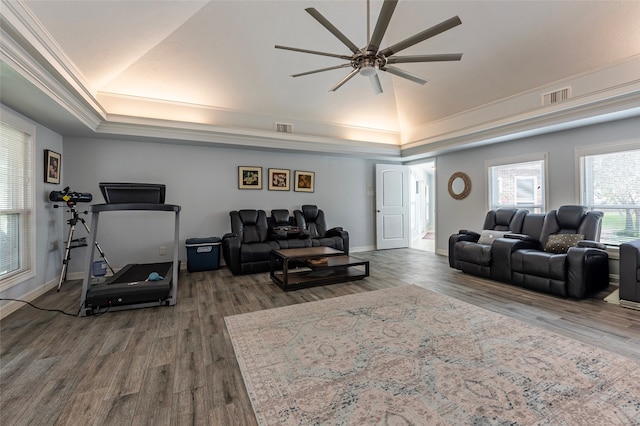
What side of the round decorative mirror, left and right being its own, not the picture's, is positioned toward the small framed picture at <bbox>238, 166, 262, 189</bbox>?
front

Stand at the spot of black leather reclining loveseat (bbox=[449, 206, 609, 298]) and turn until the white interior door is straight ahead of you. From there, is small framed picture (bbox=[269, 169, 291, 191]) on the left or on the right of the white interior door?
left

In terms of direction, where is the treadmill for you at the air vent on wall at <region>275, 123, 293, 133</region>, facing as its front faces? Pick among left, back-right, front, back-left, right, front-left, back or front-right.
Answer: front-right

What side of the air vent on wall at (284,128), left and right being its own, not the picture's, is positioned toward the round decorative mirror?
left

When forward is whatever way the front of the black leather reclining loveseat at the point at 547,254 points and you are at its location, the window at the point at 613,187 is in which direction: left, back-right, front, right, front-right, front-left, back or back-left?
back

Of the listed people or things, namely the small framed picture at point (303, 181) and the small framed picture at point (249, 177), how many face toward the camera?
2

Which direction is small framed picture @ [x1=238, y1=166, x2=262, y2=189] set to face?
toward the camera

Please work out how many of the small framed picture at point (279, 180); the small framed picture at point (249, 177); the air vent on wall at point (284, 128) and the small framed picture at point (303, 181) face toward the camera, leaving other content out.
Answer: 4

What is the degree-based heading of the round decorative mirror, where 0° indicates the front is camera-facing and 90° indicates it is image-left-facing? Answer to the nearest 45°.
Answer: approximately 45°

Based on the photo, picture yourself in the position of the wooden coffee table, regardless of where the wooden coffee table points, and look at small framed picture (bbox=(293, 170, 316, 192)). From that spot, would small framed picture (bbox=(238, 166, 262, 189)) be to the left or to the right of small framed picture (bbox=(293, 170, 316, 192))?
left

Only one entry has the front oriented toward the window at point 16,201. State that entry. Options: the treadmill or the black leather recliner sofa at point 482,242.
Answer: the black leather recliner sofa

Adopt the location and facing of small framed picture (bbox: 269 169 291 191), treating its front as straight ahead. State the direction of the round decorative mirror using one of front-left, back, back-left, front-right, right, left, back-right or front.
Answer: left

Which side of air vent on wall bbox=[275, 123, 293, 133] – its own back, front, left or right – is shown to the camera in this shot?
front

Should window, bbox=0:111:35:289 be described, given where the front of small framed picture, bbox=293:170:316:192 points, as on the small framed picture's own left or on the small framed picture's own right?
on the small framed picture's own right

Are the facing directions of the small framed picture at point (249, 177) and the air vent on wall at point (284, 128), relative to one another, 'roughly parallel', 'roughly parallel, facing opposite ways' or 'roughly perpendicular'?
roughly parallel

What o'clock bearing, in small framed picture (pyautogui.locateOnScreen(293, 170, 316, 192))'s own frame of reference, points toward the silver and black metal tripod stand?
The silver and black metal tripod stand is roughly at 2 o'clock from the small framed picture.

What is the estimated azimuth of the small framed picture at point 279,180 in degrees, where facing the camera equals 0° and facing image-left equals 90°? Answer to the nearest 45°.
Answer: approximately 0°

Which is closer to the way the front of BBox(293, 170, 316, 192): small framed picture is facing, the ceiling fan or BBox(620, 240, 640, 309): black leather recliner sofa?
the ceiling fan

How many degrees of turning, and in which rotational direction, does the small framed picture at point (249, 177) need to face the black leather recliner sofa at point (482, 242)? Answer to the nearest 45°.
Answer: approximately 45° to its left
